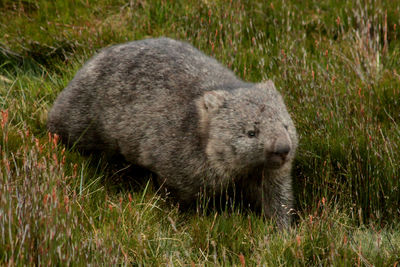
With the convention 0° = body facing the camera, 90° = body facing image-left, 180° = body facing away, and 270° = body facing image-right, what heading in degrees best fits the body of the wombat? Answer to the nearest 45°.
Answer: approximately 315°
